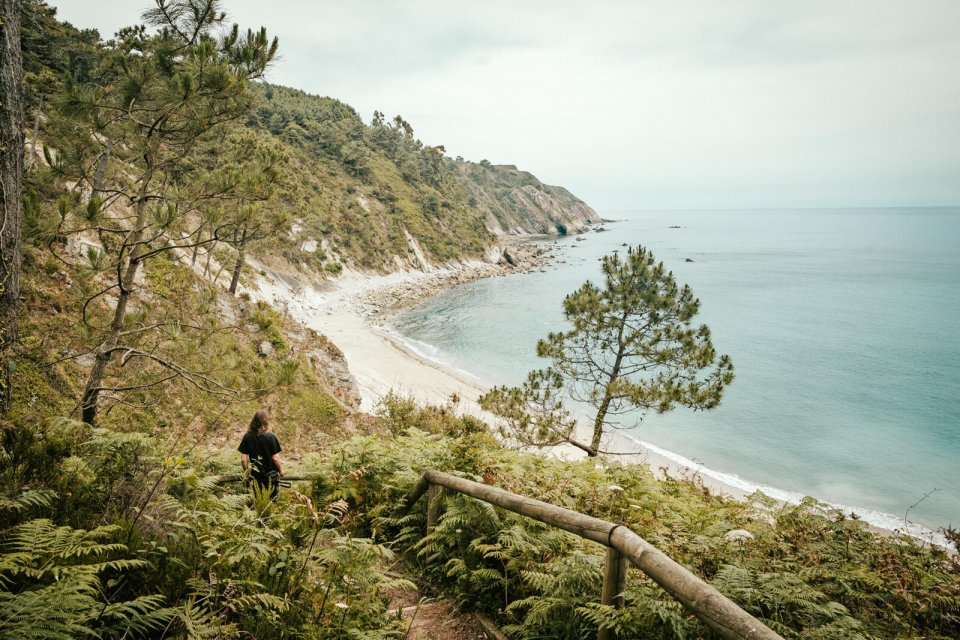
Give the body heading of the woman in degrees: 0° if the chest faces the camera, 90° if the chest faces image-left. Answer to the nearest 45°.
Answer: approximately 180°

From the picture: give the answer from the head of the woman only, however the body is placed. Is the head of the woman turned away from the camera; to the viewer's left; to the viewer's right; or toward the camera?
away from the camera

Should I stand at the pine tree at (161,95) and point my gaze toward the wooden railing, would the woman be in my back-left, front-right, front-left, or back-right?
front-left

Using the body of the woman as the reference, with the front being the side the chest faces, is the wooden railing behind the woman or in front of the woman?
behind

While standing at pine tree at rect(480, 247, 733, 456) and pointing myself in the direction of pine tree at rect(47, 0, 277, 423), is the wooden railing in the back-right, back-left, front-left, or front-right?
front-left

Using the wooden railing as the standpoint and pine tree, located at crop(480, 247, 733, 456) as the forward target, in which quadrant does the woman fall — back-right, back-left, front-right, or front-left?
front-left
